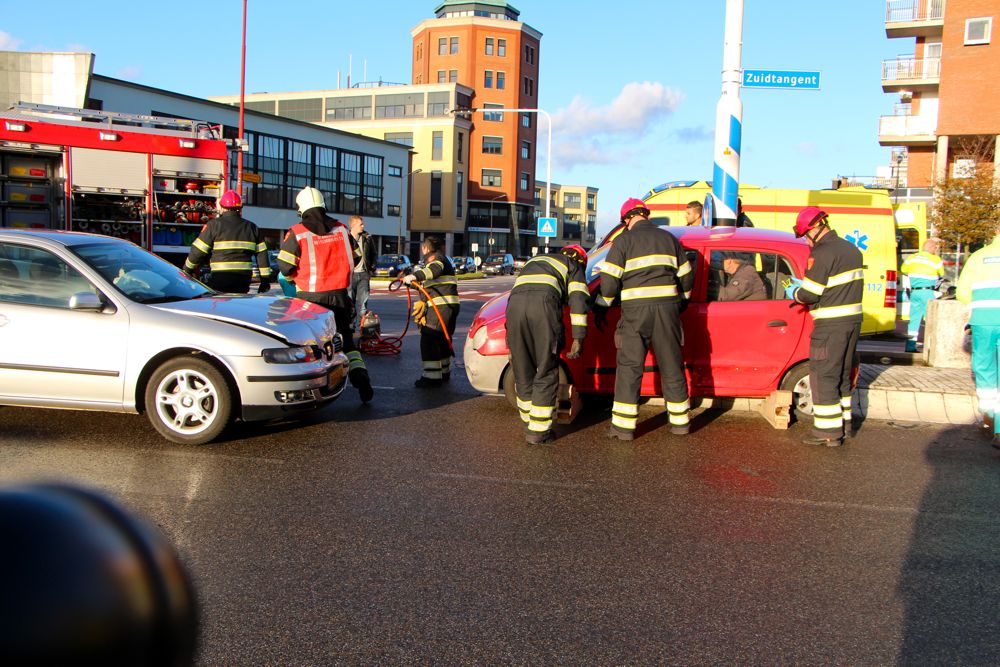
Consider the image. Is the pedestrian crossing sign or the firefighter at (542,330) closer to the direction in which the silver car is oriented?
the firefighter

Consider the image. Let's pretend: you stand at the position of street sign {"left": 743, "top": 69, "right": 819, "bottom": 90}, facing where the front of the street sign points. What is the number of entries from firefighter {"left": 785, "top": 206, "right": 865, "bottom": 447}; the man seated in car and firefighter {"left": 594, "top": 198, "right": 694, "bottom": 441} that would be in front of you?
3

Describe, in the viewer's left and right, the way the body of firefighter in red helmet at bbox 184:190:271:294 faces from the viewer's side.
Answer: facing away from the viewer

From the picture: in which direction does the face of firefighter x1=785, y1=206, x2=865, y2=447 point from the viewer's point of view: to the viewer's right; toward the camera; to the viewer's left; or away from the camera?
to the viewer's left

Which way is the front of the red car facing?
to the viewer's left

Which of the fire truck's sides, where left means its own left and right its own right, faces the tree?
back

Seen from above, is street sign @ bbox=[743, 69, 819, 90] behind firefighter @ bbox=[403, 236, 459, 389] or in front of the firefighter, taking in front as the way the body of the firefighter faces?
behind

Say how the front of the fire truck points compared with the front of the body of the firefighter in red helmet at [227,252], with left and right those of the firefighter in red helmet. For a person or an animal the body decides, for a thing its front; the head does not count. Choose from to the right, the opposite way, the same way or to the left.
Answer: to the left

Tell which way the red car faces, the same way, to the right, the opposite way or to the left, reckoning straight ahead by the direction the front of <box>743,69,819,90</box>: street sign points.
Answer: to the right

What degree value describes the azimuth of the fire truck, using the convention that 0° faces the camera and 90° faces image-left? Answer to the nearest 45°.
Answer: approximately 90°

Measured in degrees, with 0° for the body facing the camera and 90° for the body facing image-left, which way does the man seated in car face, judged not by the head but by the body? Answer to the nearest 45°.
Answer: approximately 90°

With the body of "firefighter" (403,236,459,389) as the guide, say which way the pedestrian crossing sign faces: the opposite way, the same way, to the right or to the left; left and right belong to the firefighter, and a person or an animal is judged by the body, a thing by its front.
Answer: to the left
